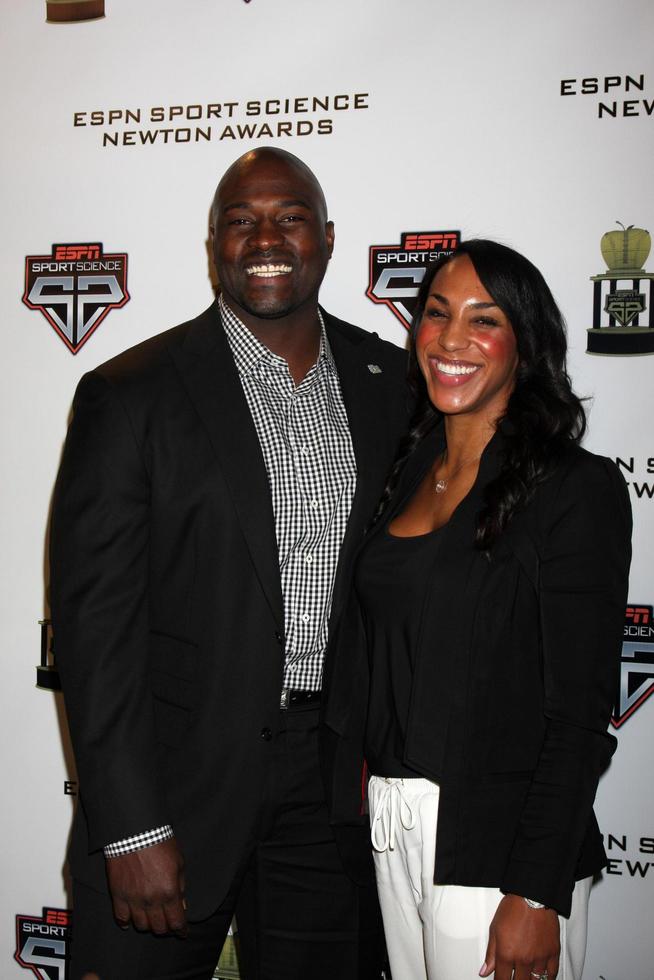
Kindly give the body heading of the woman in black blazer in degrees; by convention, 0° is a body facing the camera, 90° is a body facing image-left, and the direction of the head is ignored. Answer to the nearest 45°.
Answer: approximately 45°

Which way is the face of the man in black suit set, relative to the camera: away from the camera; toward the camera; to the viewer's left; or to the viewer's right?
toward the camera
